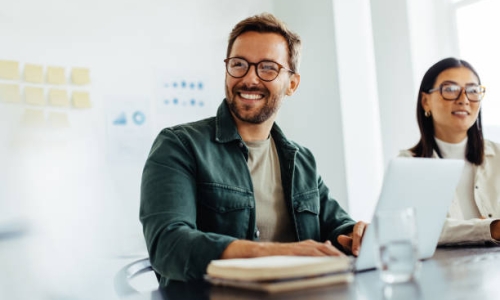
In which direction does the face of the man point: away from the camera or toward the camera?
toward the camera

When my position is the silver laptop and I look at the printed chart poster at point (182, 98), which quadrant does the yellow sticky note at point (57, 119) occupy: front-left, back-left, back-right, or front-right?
front-left

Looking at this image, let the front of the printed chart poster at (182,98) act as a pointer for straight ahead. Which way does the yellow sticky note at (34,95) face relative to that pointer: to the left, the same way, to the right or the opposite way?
the same way

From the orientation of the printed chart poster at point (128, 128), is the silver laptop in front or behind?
in front

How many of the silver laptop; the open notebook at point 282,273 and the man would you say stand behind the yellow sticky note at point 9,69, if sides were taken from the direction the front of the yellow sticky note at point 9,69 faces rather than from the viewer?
0

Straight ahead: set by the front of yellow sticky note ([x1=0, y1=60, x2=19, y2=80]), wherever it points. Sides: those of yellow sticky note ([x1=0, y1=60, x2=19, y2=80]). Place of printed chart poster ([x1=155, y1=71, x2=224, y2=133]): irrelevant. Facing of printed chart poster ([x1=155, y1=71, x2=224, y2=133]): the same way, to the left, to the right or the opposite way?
the same way

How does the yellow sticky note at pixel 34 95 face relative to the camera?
toward the camera

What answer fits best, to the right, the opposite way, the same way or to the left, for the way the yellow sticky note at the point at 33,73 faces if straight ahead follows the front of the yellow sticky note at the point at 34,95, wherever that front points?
the same way

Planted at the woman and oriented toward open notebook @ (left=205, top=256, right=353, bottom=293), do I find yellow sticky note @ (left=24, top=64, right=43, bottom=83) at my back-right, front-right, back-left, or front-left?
front-right

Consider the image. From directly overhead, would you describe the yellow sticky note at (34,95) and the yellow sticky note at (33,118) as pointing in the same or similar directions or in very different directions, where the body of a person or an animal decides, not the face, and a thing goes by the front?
same or similar directions

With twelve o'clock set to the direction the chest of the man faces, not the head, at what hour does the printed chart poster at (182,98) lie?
The printed chart poster is roughly at 7 o'clock from the man.

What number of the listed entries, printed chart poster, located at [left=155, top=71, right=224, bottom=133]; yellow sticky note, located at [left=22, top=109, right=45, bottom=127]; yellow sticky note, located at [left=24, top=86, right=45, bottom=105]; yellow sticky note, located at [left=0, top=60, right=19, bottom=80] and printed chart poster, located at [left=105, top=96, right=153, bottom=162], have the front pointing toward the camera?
5

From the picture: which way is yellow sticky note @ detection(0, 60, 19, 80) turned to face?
toward the camera

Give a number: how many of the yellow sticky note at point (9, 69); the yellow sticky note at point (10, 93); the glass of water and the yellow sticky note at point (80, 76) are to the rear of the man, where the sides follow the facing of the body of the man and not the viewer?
3

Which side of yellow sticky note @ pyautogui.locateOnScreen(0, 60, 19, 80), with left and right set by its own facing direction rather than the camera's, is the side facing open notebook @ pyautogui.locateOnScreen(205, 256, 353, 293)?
front

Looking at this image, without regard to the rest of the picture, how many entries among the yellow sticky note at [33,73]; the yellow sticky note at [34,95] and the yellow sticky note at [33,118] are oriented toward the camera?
3

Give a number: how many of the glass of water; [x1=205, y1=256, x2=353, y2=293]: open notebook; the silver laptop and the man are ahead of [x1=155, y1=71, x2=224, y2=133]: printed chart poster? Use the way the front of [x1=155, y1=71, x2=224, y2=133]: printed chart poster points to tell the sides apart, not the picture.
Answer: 4
